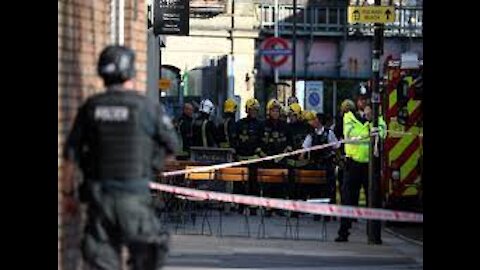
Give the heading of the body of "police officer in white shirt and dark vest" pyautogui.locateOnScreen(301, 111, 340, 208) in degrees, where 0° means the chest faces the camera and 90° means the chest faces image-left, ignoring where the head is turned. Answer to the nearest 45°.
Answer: approximately 0°

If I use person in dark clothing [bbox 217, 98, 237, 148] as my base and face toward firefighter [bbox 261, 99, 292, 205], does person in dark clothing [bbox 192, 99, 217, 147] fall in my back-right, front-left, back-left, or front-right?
back-right

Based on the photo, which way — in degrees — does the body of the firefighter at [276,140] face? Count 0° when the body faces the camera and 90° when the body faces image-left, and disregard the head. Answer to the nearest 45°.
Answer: approximately 0°

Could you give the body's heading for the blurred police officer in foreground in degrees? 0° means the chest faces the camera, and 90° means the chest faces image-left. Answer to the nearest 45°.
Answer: approximately 180°

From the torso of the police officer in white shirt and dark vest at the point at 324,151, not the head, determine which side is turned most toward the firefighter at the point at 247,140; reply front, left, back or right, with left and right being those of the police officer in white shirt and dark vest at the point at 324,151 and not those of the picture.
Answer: right

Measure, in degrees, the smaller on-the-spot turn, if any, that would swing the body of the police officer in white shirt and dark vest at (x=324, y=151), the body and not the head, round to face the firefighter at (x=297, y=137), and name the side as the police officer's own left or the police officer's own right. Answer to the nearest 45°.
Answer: approximately 135° to the police officer's own right

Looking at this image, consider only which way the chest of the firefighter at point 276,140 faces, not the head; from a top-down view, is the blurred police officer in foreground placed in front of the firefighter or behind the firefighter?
in front

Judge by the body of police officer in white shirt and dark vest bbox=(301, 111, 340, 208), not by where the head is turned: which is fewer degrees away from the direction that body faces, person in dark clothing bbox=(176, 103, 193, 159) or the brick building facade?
the brick building facade

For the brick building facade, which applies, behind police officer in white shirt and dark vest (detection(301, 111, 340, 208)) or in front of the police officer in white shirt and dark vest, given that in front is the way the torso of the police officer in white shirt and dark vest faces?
in front
